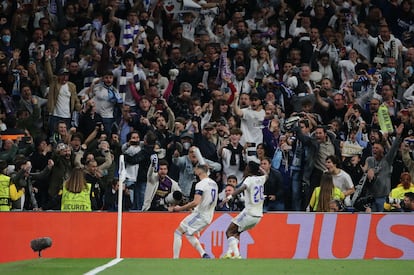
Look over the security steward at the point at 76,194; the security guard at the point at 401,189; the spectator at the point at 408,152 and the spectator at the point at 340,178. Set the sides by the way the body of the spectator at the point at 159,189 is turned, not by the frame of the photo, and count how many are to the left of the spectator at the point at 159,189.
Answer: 3

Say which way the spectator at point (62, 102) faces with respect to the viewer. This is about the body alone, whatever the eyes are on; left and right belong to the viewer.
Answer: facing the viewer

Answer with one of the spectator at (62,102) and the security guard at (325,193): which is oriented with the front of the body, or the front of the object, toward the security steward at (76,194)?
the spectator at (62,102)

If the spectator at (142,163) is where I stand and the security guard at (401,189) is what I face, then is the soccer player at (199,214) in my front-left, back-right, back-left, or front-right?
front-right

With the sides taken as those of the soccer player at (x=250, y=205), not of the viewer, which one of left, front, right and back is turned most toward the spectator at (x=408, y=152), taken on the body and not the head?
right

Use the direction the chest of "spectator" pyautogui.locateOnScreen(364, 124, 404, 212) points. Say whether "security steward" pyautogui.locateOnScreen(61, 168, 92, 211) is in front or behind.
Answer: in front

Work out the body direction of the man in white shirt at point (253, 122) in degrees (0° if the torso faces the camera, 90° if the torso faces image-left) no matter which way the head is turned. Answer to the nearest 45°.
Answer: approximately 0°

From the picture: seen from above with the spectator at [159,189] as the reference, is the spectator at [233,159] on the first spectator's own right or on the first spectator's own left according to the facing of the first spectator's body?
on the first spectator's own left

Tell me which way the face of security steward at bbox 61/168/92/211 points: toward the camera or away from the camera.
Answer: away from the camera

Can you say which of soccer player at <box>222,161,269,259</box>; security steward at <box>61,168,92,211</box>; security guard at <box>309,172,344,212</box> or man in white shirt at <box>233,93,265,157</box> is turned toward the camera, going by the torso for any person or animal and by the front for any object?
the man in white shirt

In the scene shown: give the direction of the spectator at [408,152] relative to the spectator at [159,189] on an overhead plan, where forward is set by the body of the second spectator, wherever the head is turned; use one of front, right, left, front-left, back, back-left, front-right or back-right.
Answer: left

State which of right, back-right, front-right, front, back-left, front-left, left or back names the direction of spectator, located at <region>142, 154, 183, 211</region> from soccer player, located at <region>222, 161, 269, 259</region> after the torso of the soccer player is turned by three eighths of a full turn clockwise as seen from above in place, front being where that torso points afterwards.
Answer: back-left

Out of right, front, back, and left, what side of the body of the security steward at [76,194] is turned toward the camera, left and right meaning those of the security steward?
back

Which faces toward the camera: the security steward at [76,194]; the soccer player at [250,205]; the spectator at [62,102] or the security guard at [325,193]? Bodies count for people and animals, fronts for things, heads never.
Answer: the spectator at [62,102]

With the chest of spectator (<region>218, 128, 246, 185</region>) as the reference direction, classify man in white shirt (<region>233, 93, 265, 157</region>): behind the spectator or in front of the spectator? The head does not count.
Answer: behind

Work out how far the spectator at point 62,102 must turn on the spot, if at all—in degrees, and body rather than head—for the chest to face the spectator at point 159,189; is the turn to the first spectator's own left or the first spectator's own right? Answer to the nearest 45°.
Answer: approximately 45° to the first spectator's own left

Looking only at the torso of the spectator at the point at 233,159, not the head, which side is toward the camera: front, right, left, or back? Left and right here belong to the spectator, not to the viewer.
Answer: front

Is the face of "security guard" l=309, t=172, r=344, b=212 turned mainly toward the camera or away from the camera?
away from the camera
